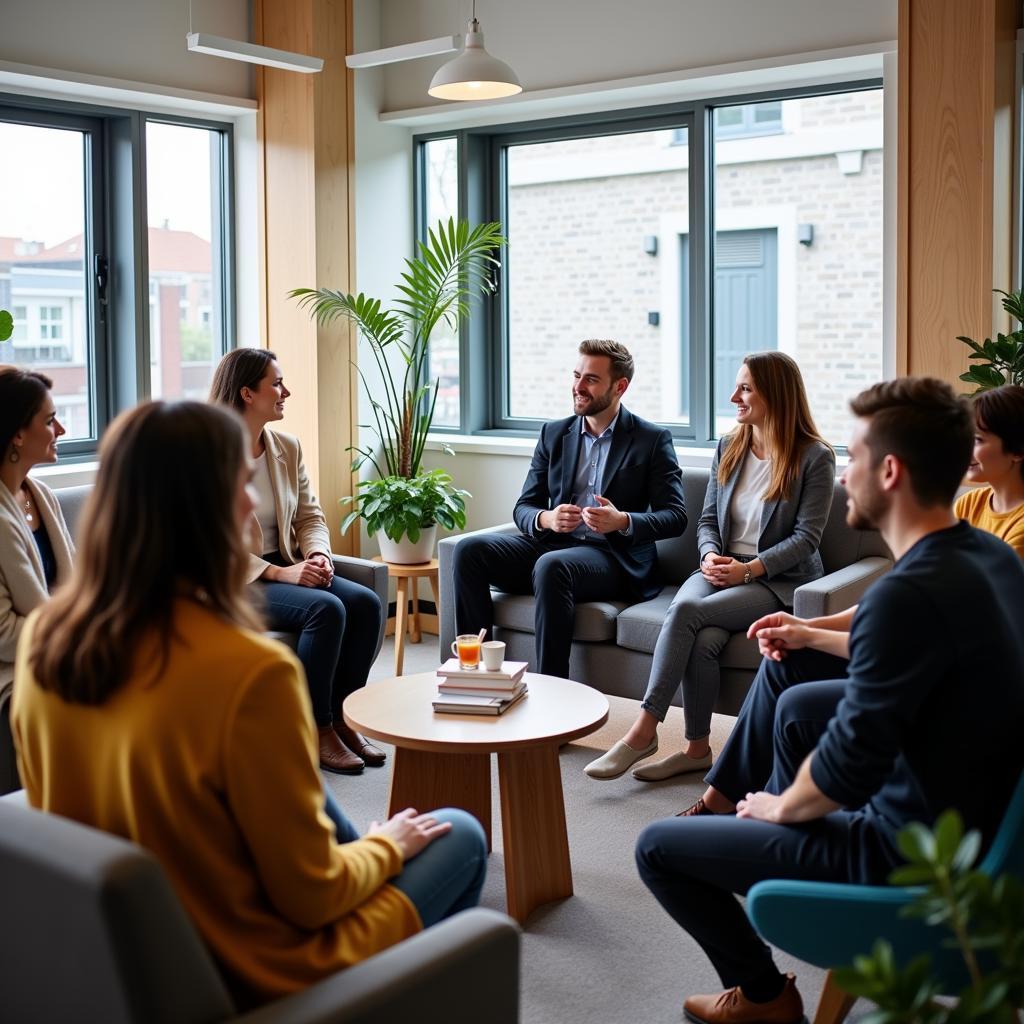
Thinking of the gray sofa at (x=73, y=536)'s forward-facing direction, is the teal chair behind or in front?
in front

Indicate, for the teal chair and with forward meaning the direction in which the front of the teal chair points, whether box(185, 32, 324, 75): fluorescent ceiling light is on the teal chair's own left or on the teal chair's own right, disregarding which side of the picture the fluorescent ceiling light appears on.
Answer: on the teal chair's own right

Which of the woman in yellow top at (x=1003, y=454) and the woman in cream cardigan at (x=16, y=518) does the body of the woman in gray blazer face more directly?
the woman in cream cardigan

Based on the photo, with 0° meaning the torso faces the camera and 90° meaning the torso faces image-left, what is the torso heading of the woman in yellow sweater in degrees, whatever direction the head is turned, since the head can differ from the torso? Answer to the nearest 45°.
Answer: approximately 225°

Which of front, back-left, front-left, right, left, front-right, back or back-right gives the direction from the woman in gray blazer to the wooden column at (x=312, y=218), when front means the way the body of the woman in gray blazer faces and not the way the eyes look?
right

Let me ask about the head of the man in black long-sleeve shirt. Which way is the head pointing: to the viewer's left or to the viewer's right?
to the viewer's left

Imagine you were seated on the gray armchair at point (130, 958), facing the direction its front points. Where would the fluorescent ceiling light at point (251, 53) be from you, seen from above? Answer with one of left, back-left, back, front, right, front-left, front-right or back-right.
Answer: front-left

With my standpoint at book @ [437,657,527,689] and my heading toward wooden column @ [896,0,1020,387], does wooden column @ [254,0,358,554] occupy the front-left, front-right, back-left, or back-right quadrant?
front-left

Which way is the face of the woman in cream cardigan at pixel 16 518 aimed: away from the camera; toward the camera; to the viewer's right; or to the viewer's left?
to the viewer's right

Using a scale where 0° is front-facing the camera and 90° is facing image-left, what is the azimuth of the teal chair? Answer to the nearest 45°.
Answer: approximately 90°

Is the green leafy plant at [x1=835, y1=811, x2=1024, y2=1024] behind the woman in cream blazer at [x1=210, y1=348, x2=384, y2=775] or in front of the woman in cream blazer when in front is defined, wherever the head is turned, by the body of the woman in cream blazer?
in front

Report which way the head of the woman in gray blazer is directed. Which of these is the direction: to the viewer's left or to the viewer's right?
to the viewer's left

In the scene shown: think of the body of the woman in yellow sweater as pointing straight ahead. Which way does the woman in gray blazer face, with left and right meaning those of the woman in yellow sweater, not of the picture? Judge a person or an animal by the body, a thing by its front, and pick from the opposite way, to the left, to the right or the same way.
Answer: the opposite way

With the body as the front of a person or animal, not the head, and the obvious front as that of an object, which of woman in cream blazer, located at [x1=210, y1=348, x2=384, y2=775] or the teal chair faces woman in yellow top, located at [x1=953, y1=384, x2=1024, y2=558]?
the woman in cream blazer

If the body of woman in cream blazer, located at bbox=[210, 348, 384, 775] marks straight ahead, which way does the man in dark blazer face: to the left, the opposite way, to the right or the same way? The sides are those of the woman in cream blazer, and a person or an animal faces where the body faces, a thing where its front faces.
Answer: to the right

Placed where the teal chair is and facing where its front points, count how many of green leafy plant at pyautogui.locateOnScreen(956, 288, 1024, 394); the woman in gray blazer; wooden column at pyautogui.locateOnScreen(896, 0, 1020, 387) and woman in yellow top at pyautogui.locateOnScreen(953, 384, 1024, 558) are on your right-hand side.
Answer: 4

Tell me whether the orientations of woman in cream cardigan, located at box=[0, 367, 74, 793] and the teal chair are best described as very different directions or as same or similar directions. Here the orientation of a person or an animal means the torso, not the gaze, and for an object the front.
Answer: very different directions
